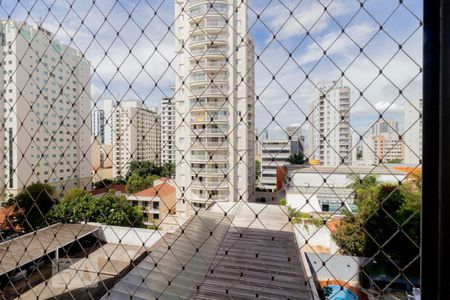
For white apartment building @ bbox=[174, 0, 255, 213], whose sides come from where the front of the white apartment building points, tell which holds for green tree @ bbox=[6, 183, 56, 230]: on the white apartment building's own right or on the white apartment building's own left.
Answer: on the white apartment building's own right

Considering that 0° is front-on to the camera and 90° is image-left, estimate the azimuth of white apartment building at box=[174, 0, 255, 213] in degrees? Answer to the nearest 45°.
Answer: approximately 0°
